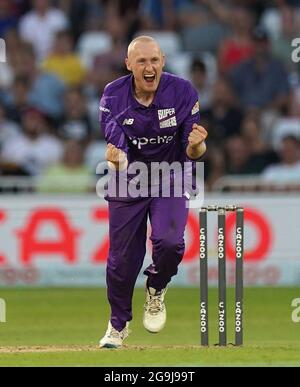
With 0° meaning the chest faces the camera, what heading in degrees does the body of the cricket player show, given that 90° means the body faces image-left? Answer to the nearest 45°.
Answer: approximately 0°
